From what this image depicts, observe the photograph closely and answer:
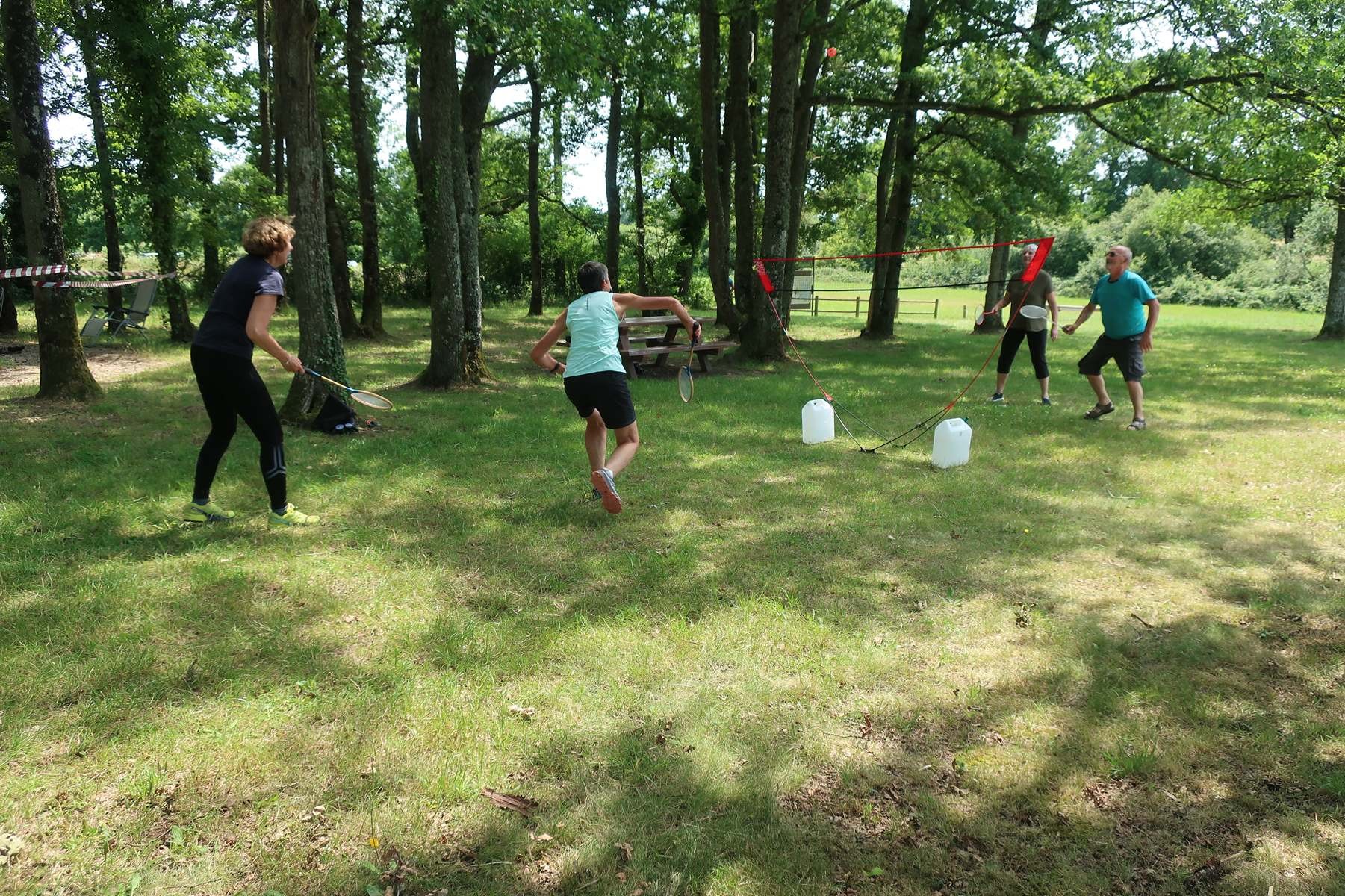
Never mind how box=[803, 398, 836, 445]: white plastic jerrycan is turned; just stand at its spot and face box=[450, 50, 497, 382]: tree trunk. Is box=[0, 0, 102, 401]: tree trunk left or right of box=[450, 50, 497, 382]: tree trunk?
left

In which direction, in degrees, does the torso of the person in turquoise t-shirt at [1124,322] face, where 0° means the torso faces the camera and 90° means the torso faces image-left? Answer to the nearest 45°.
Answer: approximately 45°

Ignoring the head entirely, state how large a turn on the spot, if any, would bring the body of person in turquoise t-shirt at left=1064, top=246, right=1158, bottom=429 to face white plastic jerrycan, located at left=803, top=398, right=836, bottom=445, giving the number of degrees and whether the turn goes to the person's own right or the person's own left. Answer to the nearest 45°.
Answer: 0° — they already face it

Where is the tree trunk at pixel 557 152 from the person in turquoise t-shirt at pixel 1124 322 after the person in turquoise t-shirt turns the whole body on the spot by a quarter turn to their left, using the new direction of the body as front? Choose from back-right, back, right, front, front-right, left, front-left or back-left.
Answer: back

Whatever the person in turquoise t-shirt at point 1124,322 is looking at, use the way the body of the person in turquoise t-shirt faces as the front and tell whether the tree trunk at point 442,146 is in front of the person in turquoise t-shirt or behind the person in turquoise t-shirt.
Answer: in front

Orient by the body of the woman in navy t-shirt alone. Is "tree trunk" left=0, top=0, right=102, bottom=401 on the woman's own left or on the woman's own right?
on the woman's own left

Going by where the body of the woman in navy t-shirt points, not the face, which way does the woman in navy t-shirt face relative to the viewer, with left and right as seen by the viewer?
facing away from the viewer and to the right of the viewer

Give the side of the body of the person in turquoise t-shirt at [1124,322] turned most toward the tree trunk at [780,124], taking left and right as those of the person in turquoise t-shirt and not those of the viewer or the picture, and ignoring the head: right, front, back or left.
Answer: right

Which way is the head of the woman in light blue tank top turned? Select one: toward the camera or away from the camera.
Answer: away from the camera

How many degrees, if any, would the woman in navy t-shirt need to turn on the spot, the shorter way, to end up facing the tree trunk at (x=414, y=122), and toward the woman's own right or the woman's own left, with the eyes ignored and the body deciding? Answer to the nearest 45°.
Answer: approximately 45° to the woman's own left
